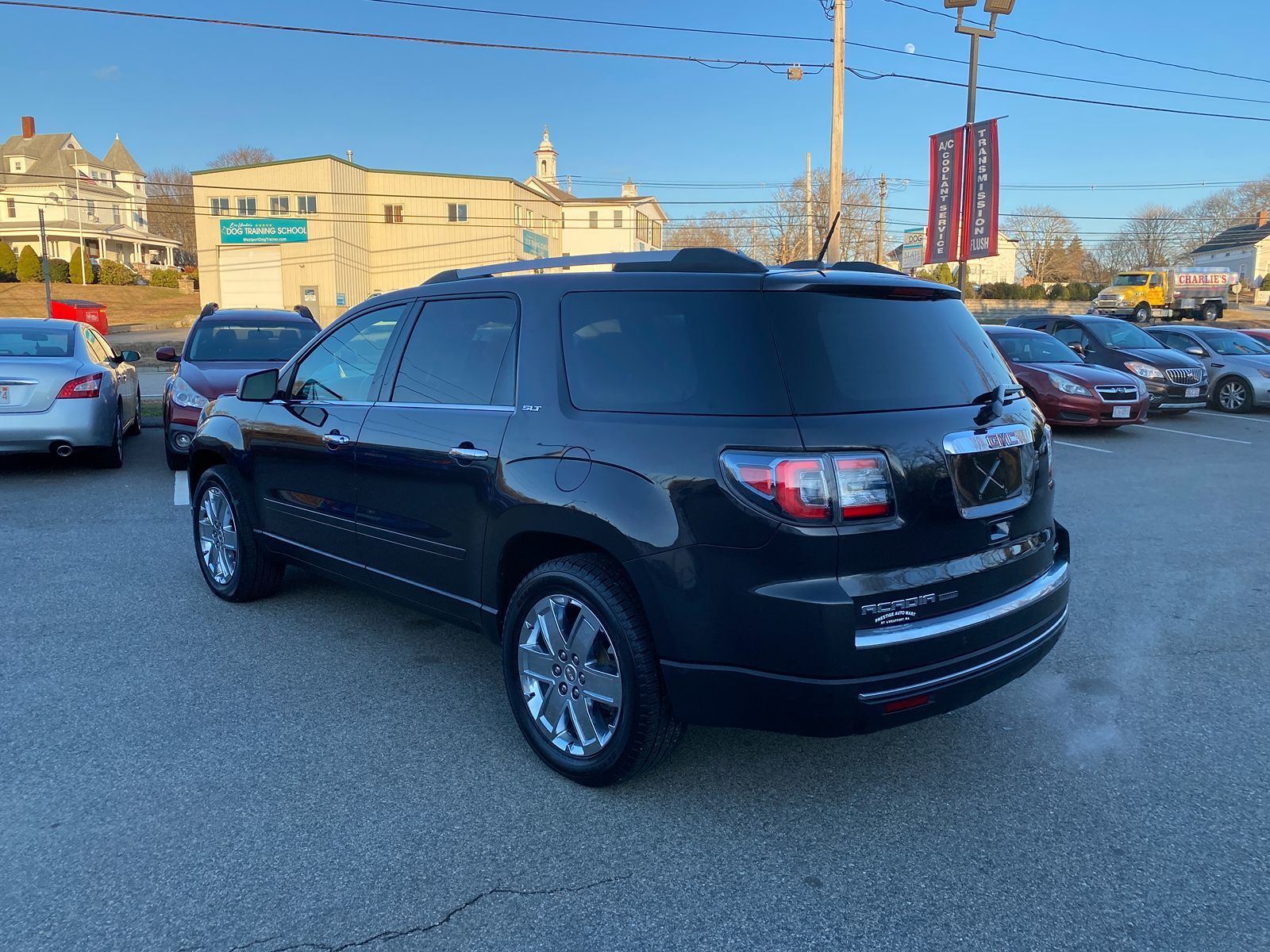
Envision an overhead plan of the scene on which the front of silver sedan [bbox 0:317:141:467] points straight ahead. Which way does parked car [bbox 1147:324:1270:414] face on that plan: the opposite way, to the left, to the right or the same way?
the opposite way

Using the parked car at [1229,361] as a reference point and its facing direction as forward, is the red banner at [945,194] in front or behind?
behind

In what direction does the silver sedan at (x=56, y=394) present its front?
away from the camera

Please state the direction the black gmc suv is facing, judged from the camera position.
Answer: facing away from the viewer and to the left of the viewer

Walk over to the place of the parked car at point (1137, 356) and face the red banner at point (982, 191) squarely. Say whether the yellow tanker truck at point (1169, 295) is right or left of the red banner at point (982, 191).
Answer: right

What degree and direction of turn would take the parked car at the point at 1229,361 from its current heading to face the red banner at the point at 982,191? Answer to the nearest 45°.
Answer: approximately 135° to its right

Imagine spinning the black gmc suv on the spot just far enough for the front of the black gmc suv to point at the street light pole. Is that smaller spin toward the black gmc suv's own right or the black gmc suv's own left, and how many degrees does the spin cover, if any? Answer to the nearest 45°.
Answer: approximately 45° to the black gmc suv's own right

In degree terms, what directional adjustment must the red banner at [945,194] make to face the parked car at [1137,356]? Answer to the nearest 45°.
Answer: approximately 45° to its left

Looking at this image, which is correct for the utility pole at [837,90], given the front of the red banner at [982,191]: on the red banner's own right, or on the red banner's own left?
on the red banner's own right

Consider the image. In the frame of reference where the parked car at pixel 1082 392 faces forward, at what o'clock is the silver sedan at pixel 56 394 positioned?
The silver sedan is roughly at 3 o'clock from the parked car.

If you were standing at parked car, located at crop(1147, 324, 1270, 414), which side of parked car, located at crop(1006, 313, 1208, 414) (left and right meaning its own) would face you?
left
